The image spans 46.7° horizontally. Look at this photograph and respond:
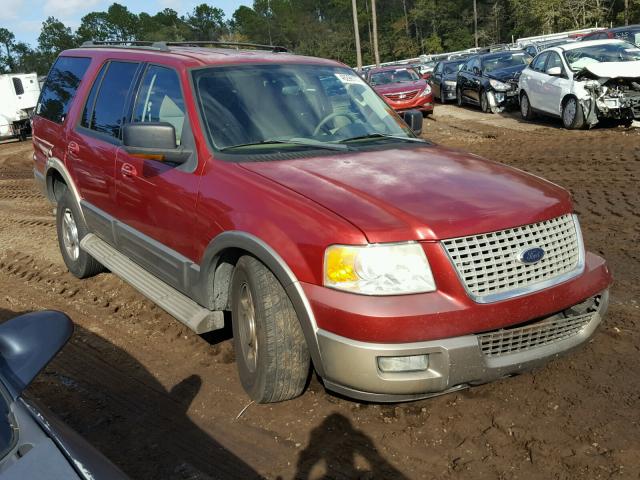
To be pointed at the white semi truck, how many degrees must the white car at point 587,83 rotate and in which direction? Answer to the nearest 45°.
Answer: approximately 135° to its right

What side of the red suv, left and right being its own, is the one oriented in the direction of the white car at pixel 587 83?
left

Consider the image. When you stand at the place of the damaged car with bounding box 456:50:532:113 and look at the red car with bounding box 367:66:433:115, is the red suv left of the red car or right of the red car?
left

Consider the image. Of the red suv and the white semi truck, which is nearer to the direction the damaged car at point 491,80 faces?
the red suv

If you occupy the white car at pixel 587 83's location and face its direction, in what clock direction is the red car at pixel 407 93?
The red car is roughly at 6 o'clock from the white car.

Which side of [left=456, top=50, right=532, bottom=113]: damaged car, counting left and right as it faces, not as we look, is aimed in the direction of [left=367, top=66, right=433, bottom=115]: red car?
right

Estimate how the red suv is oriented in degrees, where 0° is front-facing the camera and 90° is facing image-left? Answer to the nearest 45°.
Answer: approximately 315°
